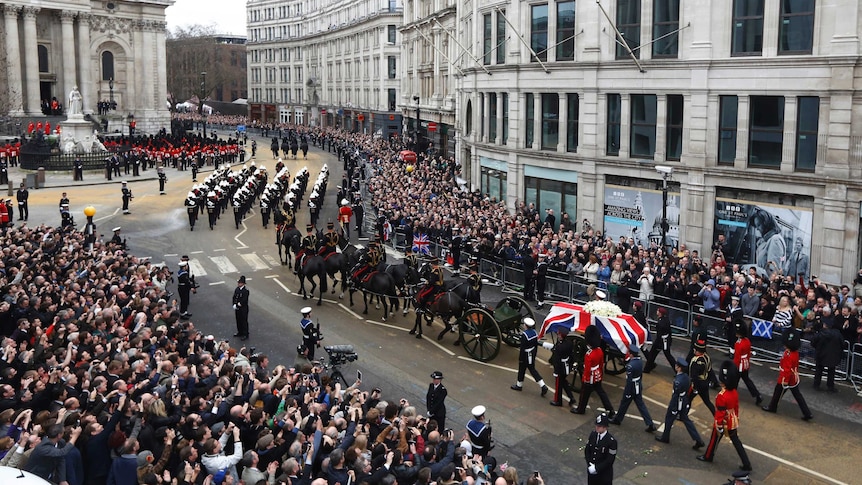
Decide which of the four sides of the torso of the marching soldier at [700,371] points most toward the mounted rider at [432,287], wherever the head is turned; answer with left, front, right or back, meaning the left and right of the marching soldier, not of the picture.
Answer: front

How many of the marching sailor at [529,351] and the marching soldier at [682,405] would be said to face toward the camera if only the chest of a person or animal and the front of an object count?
0

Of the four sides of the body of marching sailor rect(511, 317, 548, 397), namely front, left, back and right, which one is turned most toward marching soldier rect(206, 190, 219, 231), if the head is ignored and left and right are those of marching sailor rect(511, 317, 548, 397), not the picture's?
front

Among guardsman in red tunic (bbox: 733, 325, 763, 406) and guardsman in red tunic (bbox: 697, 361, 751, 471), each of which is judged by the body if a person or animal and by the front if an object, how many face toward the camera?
0

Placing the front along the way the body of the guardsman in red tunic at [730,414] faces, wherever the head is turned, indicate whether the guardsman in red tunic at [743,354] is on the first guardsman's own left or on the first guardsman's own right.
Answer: on the first guardsman's own right

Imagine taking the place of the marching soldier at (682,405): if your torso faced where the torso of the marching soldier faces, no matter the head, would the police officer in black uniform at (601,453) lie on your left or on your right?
on your left

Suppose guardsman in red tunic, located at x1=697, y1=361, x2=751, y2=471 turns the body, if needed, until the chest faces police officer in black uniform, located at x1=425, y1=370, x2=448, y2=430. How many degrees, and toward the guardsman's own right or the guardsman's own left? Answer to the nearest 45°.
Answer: approximately 45° to the guardsman's own left

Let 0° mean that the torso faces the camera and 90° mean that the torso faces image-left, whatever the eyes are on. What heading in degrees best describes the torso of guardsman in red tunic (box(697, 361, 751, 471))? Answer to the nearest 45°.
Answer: approximately 135°

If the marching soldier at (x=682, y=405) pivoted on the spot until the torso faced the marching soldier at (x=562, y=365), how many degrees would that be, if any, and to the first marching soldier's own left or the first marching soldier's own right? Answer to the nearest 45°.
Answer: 0° — they already face them

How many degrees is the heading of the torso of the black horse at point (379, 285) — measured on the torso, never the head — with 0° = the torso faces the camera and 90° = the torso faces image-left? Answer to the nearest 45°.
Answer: approximately 135°

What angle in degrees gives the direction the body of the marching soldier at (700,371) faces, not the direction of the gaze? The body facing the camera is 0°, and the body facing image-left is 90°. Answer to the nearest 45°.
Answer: approximately 135°

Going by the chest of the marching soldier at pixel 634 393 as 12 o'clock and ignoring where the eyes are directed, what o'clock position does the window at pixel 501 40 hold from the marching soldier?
The window is roughly at 1 o'clock from the marching soldier.

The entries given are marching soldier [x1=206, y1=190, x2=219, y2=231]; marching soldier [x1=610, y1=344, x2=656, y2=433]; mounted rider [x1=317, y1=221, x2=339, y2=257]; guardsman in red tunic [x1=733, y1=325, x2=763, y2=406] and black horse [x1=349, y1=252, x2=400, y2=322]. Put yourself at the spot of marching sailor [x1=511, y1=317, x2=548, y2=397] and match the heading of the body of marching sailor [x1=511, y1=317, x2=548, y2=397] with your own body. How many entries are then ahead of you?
3
